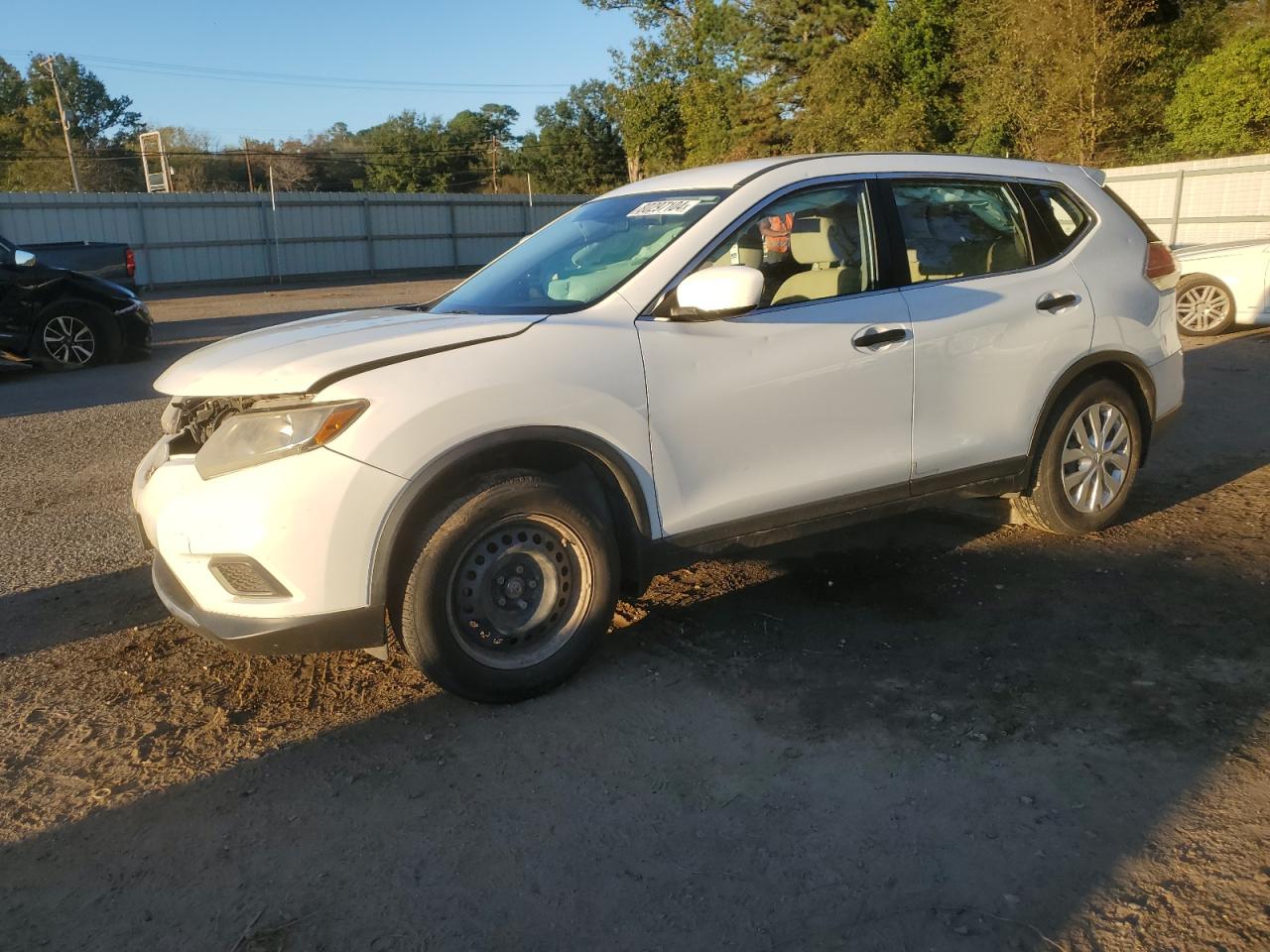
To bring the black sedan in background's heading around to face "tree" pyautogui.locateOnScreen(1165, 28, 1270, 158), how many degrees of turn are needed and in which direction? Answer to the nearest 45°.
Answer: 0° — it already faces it

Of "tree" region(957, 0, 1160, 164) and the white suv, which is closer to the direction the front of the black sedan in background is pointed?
the tree

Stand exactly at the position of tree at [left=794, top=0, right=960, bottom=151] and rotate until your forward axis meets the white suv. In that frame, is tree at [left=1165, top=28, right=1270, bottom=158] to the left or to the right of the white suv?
left

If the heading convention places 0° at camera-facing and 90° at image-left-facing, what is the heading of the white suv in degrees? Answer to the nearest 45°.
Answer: approximately 45°

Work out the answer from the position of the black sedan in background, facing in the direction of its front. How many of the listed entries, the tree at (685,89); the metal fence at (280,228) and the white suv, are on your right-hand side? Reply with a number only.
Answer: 1

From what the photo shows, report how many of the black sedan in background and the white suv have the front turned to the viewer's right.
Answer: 1

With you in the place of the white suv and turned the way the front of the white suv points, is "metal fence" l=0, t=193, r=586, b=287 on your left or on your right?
on your right

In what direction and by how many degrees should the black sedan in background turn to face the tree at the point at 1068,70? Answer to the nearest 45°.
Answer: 0° — it already faces it

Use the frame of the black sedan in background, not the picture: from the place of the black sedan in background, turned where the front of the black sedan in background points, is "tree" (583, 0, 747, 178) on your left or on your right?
on your left

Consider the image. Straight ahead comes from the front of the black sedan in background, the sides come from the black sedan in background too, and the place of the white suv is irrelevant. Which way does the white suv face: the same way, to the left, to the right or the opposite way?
the opposite way

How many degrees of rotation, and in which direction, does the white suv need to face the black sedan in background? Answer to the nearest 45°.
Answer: approximately 90° to its right

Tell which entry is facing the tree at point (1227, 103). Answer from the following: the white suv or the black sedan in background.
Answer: the black sedan in background

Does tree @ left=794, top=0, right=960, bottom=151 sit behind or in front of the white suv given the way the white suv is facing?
behind

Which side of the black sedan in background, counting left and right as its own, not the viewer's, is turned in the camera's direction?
right
